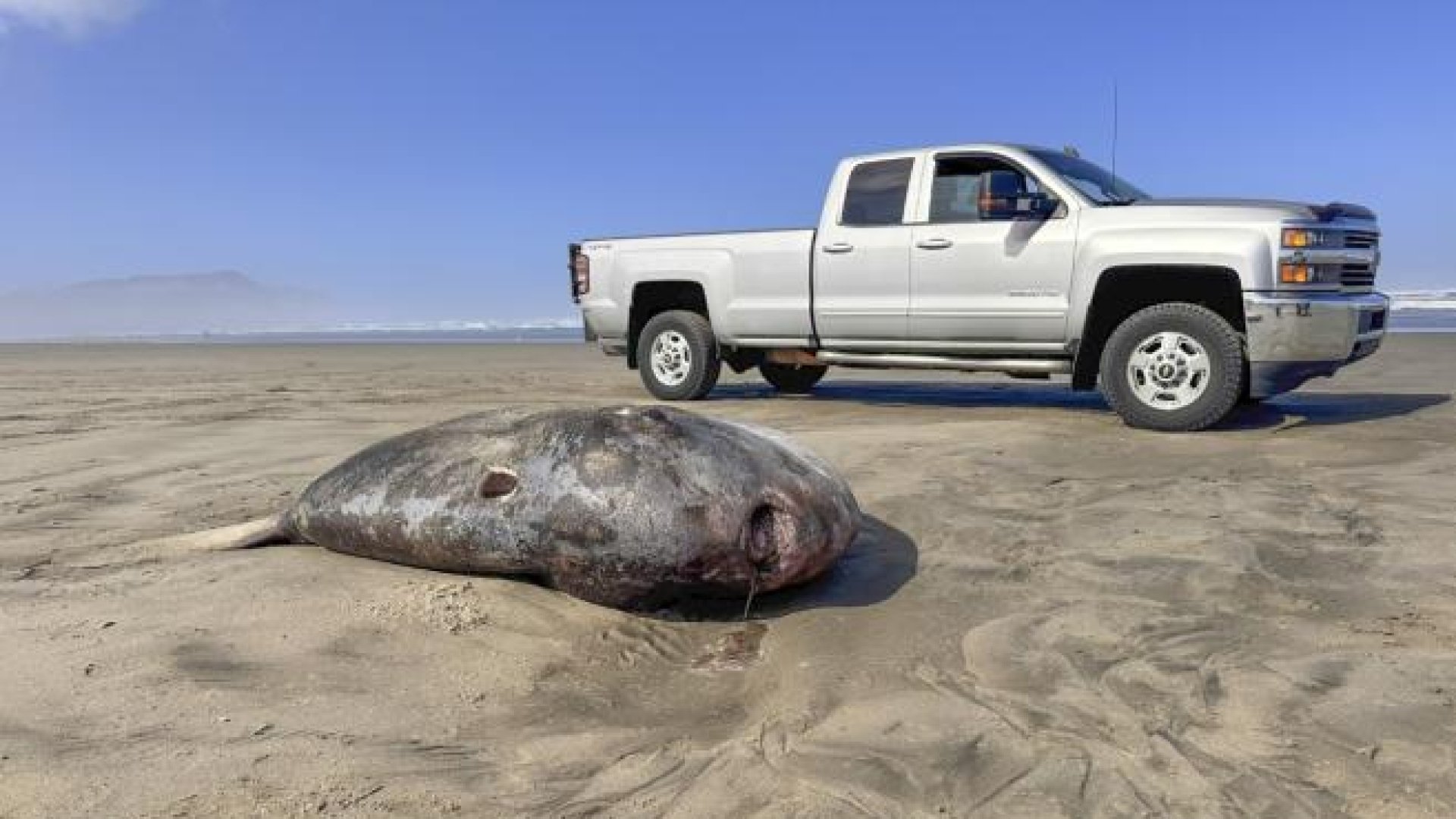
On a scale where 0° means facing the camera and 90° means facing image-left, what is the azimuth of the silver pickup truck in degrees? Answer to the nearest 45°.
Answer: approximately 315°
